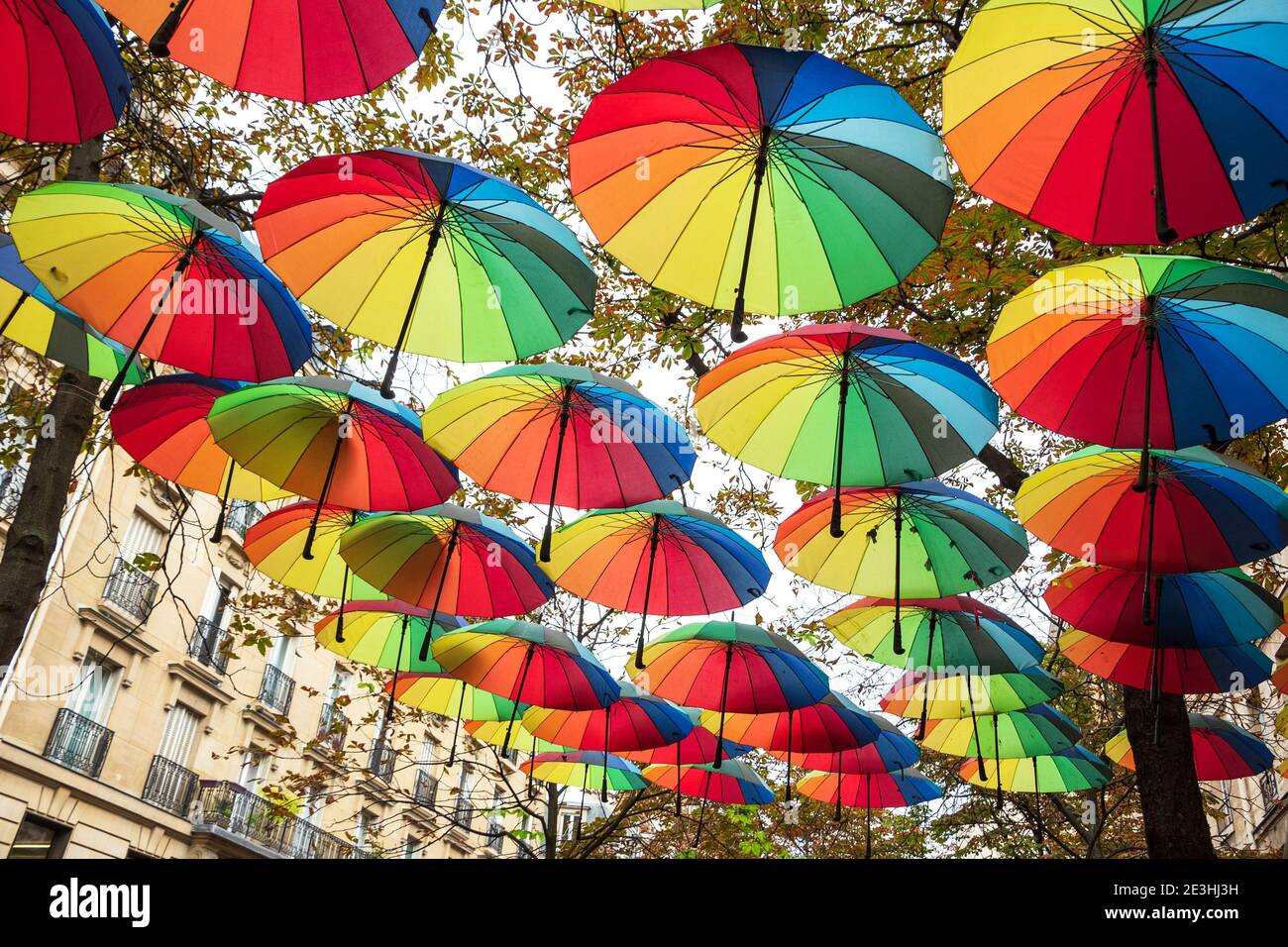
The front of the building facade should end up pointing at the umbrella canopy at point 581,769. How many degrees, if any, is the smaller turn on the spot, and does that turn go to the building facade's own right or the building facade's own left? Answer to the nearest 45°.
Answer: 0° — it already faces it

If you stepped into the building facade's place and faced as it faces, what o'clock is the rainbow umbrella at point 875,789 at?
The rainbow umbrella is roughly at 12 o'clock from the building facade.

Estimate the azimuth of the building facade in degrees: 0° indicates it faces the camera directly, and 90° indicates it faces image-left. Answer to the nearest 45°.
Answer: approximately 315°

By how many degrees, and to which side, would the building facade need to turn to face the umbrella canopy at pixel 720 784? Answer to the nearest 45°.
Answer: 0° — it already faces it

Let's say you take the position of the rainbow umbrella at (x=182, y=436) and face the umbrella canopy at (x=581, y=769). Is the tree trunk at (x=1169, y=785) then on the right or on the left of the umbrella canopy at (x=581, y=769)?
right

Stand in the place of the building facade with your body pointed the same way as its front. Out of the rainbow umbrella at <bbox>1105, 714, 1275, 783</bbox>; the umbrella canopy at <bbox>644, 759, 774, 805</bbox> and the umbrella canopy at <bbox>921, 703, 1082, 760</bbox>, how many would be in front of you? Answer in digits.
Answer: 3

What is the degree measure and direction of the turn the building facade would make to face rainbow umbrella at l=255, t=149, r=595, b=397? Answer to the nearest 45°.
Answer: approximately 45° to its right

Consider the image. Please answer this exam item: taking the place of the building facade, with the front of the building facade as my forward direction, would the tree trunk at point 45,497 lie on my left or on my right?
on my right

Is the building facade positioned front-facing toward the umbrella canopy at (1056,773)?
yes
